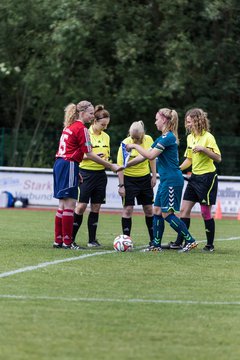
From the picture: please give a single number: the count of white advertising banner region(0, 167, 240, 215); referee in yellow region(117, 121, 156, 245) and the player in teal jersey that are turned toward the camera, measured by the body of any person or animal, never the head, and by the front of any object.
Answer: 2

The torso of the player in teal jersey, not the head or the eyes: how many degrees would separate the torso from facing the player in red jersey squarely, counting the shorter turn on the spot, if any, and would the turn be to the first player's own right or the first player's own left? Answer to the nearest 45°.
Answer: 0° — they already face them

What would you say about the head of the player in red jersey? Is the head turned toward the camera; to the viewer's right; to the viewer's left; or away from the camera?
to the viewer's right

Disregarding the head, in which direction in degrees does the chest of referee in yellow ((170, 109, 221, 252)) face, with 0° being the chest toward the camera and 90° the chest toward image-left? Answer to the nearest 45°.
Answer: approximately 45°

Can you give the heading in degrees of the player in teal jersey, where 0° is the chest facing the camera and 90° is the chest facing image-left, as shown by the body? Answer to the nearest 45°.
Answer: approximately 90°

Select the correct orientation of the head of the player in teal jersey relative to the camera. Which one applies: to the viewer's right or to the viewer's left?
to the viewer's left

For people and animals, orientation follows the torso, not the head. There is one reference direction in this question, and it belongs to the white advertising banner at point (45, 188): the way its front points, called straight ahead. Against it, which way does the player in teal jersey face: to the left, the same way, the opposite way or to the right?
to the right
